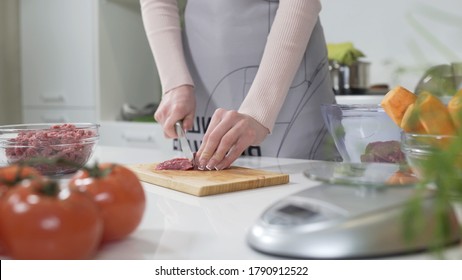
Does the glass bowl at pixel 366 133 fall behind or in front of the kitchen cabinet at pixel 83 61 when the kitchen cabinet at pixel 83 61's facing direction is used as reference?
in front

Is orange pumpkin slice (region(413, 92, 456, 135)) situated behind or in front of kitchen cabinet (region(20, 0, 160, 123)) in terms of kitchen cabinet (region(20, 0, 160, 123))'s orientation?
in front

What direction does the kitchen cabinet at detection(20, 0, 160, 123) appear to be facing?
toward the camera

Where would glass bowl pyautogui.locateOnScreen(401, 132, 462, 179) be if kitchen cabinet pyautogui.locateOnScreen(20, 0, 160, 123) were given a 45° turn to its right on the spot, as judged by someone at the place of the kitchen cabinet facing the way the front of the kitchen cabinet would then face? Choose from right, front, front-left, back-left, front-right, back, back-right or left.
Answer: front-left

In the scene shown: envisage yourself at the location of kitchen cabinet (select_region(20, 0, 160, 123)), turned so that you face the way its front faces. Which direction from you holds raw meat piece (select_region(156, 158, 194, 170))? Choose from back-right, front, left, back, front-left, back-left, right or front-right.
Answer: front

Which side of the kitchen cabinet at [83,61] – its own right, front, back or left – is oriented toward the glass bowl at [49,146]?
front

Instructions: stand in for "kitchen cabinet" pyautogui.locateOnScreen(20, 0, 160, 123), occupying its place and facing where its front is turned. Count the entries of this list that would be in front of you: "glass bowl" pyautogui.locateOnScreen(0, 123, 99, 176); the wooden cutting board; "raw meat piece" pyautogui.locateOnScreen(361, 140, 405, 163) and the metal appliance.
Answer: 4

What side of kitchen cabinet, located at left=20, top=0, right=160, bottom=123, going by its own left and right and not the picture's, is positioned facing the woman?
front

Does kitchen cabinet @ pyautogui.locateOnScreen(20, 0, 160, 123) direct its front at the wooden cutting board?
yes
